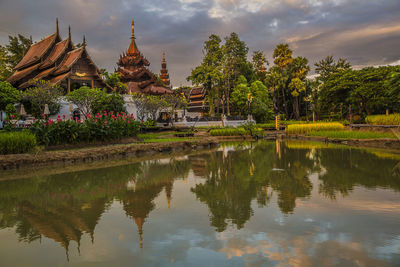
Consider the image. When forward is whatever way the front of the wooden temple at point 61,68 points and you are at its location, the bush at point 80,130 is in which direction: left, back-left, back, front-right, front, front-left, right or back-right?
front-right

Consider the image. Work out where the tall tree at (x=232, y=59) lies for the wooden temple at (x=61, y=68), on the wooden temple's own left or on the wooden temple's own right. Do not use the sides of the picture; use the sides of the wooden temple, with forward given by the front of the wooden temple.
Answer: on the wooden temple's own left

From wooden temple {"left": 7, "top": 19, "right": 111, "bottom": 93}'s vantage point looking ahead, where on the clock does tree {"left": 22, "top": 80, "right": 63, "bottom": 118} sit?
The tree is roughly at 2 o'clock from the wooden temple.

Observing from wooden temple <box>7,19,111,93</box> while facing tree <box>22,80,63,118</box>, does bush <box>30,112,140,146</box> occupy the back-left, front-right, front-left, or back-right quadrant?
front-left

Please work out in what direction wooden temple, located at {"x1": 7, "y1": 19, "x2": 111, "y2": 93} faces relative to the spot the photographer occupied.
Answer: facing the viewer and to the right of the viewer

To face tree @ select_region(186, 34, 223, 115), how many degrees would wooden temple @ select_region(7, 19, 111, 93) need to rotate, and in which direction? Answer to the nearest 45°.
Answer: approximately 45° to its left

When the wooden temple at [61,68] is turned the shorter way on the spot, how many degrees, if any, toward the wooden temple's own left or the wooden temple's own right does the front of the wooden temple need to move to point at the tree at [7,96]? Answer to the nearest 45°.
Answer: approximately 90° to the wooden temple's own right

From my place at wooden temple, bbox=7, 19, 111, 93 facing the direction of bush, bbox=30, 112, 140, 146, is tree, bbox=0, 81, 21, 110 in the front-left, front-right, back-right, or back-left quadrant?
front-right

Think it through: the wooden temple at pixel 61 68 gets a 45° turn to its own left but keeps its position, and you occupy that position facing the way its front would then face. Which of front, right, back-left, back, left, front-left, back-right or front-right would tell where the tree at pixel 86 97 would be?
right

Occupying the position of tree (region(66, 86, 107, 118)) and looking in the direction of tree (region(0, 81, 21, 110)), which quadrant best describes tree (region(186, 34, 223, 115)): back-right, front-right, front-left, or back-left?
back-right

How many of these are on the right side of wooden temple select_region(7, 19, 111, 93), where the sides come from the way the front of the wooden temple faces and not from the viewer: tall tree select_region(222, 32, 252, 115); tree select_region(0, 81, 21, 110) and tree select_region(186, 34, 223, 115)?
1
